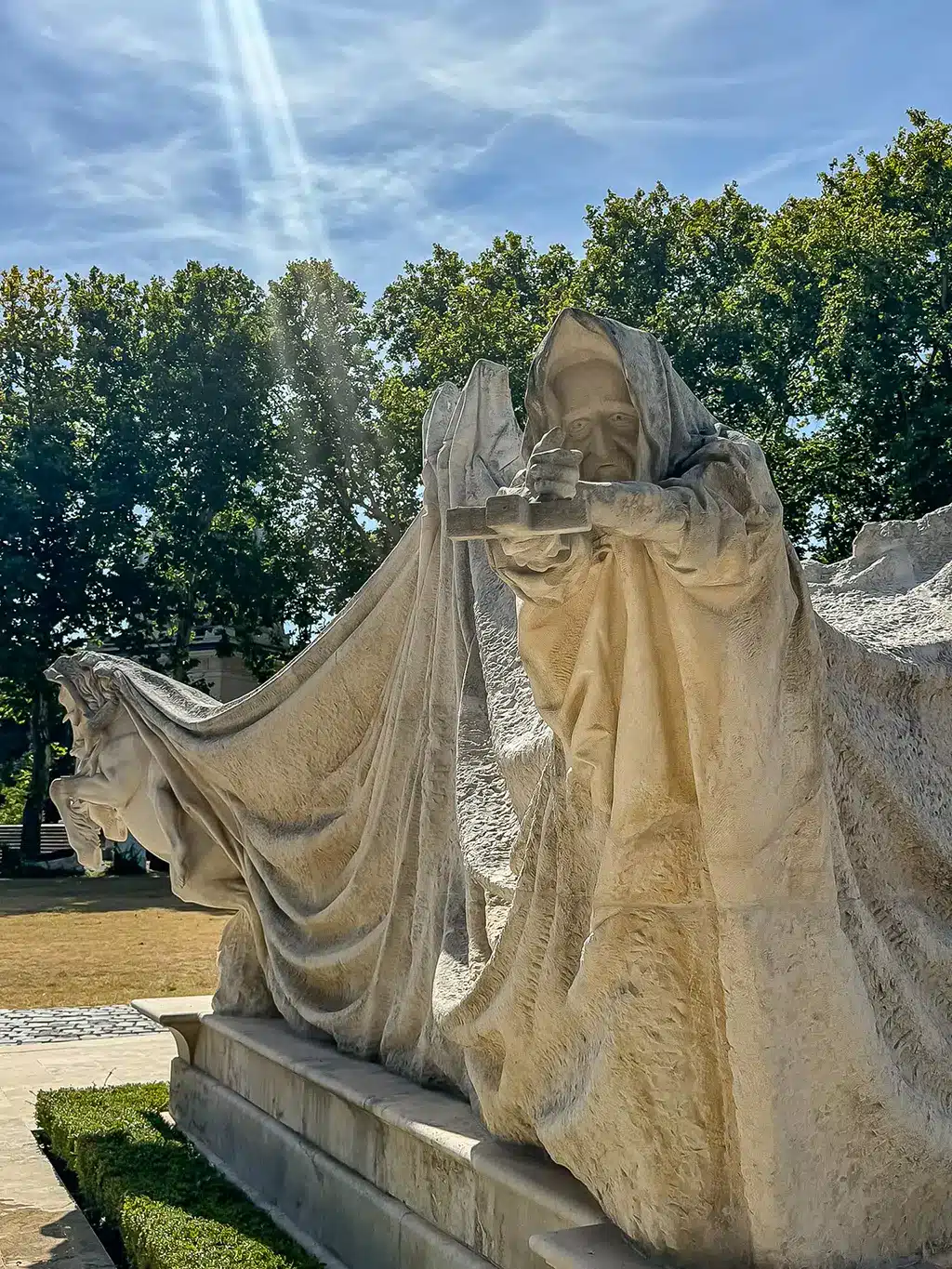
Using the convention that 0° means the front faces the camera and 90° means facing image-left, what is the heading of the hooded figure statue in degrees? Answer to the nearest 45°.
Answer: approximately 45°

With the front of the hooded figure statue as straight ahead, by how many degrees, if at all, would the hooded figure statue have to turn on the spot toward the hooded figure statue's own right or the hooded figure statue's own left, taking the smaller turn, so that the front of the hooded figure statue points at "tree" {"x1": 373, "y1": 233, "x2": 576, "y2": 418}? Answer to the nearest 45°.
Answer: approximately 135° to the hooded figure statue's own right

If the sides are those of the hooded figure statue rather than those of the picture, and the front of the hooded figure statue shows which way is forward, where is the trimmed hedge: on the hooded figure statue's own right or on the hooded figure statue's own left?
on the hooded figure statue's own right
